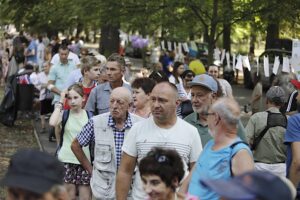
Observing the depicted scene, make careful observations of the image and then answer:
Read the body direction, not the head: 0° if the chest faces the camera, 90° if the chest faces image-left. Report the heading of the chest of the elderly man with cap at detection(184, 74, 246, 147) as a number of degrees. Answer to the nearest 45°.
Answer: approximately 45°

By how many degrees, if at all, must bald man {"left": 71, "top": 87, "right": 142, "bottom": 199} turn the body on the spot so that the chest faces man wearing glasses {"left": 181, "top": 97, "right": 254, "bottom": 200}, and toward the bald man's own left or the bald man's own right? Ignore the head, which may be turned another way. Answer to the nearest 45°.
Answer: approximately 45° to the bald man's own left

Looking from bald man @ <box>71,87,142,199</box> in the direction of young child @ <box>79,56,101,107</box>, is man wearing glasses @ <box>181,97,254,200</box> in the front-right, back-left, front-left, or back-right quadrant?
back-right

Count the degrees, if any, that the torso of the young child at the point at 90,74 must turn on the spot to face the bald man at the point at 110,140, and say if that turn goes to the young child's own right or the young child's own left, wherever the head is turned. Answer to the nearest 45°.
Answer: approximately 45° to the young child's own right

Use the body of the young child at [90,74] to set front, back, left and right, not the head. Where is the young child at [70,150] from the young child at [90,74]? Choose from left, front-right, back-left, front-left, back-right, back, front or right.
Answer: front-right

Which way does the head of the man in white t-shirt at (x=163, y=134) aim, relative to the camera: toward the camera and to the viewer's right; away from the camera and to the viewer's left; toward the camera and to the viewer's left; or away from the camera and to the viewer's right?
toward the camera and to the viewer's left

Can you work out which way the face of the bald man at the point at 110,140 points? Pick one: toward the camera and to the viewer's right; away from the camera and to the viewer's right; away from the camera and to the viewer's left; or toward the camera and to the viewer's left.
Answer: toward the camera and to the viewer's left

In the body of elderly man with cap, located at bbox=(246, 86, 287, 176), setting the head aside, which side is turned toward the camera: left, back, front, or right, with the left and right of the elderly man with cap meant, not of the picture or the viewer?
back

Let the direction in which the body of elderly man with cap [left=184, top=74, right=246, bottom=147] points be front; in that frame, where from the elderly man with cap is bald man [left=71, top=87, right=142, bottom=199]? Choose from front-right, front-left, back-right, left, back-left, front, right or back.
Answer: front-right

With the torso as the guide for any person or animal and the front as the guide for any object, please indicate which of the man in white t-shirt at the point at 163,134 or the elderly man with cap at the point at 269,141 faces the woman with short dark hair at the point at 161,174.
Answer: the man in white t-shirt

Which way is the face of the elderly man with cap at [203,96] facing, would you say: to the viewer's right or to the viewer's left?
to the viewer's left
